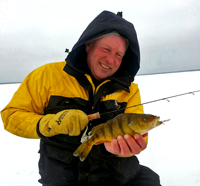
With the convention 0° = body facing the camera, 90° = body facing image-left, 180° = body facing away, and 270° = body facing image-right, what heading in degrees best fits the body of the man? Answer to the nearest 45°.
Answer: approximately 315°
